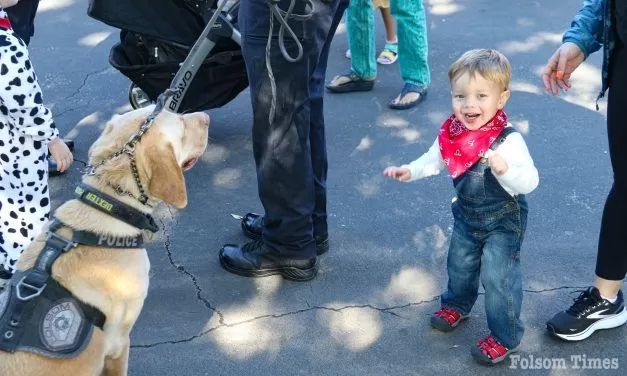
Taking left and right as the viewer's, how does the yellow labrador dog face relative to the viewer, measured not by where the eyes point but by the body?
facing to the right of the viewer

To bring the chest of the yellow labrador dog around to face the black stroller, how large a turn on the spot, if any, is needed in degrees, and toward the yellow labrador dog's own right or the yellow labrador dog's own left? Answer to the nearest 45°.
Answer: approximately 90° to the yellow labrador dog's own left

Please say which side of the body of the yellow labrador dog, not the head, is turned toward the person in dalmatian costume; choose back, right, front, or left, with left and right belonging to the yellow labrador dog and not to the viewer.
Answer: left

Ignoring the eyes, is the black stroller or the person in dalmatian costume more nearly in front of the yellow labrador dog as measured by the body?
the black stroller
